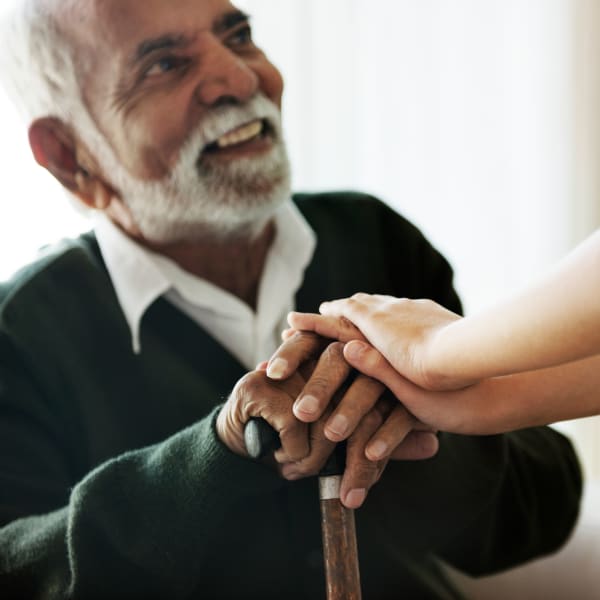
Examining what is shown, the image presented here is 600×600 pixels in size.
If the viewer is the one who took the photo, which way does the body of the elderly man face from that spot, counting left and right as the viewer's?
facing the viewer and to the right of the viewer
